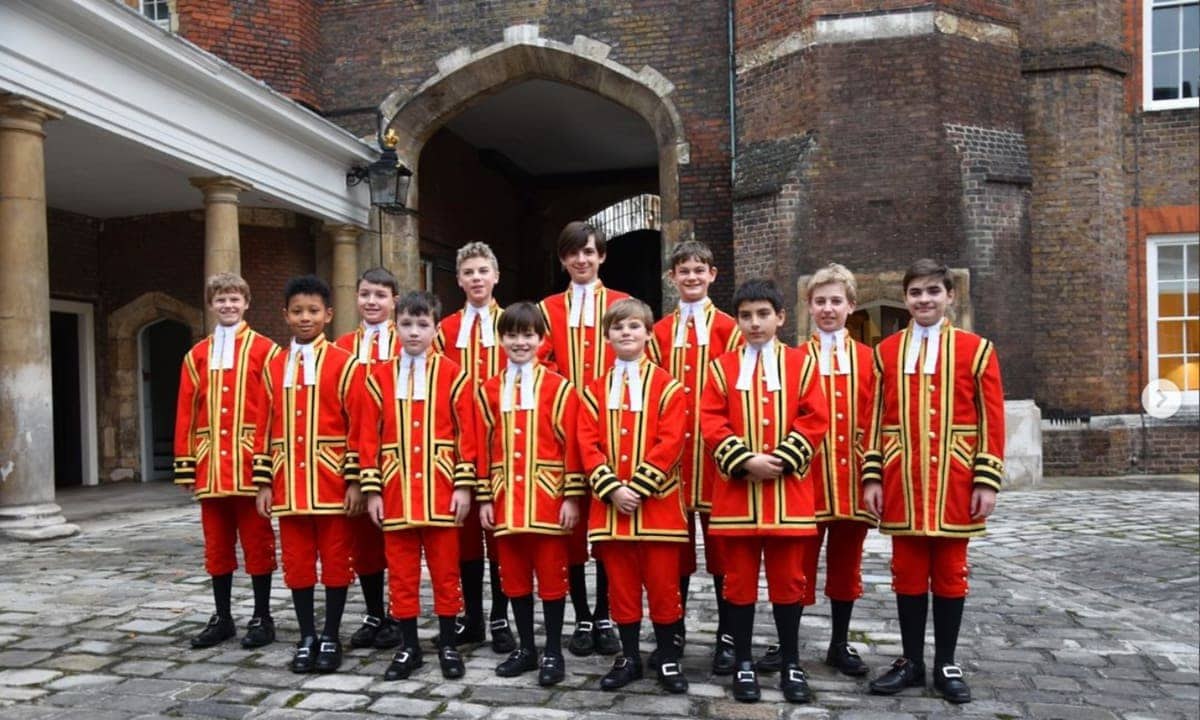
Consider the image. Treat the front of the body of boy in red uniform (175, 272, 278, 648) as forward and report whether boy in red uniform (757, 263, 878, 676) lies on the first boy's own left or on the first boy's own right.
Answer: on the first boy's own left

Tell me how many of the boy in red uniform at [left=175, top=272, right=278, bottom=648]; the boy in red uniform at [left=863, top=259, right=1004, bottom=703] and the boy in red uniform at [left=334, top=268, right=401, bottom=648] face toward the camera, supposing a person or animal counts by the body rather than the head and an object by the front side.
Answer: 3

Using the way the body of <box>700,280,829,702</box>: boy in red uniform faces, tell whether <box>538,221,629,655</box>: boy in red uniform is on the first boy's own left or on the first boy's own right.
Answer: on the first boy's own right

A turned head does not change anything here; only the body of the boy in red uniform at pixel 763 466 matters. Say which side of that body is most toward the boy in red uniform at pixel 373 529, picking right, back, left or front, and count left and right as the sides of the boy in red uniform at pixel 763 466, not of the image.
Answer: right

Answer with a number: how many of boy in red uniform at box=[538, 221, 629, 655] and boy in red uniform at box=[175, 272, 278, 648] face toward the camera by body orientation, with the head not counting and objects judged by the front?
2

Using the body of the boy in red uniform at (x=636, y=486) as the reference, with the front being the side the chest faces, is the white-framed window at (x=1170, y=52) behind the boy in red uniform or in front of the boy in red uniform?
behind

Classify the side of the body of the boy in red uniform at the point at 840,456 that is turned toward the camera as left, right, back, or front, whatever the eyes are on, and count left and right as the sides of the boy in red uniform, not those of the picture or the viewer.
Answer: front

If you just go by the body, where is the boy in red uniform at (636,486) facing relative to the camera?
toward the camera
